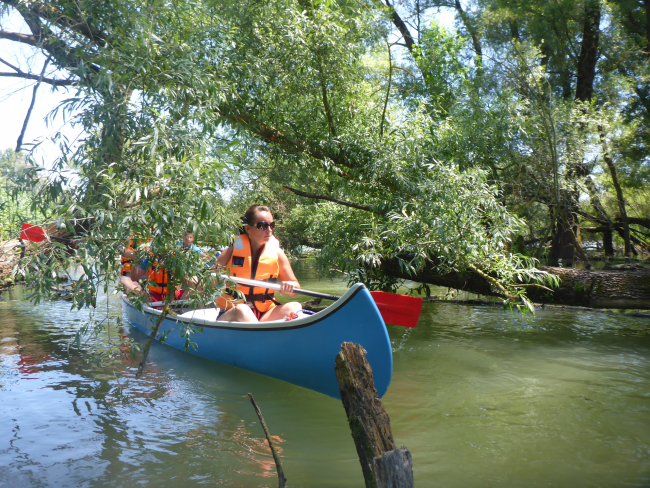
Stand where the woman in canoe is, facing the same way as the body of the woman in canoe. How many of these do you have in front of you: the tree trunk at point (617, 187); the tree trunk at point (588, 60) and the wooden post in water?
1

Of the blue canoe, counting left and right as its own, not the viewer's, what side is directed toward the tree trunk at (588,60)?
left

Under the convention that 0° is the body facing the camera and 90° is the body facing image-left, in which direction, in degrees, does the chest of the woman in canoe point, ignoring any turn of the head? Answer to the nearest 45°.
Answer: approximately 0°

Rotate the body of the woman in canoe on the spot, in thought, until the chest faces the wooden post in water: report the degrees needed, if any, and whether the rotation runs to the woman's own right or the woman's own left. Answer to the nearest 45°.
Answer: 0° — they already face it

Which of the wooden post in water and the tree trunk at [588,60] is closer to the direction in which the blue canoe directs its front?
the wooden post in water

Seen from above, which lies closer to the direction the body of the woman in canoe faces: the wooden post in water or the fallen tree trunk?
the wooden post in water

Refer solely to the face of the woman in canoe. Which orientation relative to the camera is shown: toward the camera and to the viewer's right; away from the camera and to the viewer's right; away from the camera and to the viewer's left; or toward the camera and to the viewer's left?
toward the camera and to the viewer's right

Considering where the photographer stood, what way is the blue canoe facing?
facing the viewer and to the right of the viewer

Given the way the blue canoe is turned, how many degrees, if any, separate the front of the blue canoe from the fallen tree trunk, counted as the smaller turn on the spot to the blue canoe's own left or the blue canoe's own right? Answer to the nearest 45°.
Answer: approximately 90° to the blue canoe's own left

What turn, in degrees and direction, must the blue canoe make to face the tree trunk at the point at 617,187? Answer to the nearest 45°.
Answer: approximately 90° to its left
